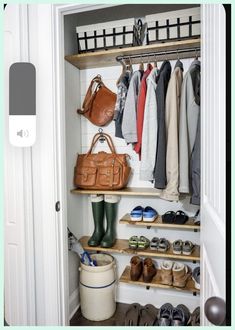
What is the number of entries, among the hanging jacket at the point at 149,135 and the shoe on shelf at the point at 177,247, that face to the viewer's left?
1

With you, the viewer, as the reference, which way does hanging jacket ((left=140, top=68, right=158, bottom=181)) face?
facing to the left of the viewer

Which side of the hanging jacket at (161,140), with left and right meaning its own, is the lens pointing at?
left

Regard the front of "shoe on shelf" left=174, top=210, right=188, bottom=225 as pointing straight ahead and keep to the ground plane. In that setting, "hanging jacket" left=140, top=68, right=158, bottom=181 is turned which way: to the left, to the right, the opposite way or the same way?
to the right

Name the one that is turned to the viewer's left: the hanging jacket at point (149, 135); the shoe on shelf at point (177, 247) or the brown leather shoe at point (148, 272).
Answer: the hanging jacket
